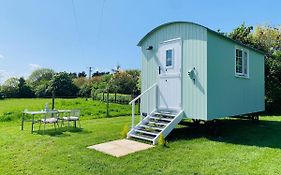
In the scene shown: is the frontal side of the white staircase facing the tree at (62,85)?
no

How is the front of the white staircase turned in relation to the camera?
facing the viewer and to the left of the viewer

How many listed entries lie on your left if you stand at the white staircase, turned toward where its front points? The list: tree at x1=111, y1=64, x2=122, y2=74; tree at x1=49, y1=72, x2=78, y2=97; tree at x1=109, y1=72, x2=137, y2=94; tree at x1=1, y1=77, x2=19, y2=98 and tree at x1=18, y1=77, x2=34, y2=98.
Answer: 0

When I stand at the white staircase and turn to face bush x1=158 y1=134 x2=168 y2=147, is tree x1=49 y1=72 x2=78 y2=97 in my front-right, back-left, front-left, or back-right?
back-right

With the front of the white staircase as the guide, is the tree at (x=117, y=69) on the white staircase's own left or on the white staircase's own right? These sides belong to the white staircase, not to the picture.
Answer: on the white staircase's own right

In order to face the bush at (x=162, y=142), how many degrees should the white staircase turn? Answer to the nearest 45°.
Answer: approximately 45° to its left

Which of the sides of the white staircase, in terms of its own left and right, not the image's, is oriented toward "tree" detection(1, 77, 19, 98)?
right

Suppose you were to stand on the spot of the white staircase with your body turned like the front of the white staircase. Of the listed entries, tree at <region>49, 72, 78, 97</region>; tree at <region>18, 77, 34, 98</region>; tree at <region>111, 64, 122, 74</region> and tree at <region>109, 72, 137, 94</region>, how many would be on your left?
0

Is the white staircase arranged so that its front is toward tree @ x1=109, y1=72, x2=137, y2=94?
no

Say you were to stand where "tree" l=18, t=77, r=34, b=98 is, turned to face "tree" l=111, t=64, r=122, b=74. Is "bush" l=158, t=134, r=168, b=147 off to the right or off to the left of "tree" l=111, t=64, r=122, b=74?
right

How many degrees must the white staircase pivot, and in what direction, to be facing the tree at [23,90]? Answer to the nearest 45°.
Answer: approximately 90° to its right
